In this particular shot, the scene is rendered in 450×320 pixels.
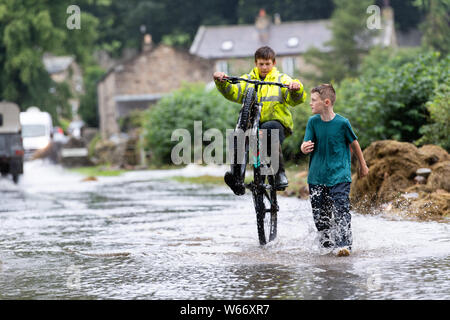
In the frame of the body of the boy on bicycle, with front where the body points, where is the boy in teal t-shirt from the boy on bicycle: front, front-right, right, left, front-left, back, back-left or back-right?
front-left

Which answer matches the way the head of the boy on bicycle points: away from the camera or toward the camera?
toward the camera

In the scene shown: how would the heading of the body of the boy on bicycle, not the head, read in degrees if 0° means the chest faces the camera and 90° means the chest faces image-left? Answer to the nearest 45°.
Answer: approximately 0°

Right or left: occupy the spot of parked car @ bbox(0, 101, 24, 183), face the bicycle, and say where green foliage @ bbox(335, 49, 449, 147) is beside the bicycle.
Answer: left

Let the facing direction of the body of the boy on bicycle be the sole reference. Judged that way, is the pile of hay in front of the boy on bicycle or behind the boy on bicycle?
behind
